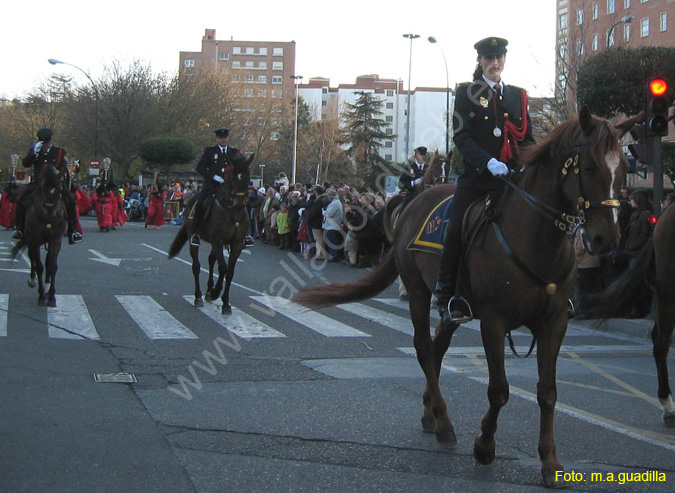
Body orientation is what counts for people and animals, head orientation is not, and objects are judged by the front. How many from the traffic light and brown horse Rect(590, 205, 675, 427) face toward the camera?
1

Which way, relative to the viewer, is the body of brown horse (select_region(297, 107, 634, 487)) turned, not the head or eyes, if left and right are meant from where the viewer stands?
facing the viewer and to the right of the viewer

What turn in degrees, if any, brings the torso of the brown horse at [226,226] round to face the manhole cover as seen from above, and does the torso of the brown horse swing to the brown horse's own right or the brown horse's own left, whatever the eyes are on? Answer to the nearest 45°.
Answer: approximately 45° to the brown horse's own right

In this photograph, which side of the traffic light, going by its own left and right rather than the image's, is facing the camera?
front

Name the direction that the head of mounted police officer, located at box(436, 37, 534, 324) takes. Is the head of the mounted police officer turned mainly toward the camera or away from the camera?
toward the camera

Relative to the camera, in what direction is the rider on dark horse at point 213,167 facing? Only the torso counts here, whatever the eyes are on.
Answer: toward the camera

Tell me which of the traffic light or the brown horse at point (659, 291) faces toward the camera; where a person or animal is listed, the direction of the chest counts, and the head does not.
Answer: the traffic light

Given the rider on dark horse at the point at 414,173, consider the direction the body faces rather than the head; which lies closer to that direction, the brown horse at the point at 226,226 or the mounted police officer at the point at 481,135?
the mounted police officer

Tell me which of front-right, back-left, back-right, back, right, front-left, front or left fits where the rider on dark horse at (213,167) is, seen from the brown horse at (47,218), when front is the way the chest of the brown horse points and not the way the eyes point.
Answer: left
